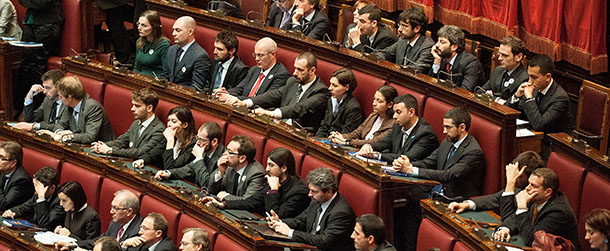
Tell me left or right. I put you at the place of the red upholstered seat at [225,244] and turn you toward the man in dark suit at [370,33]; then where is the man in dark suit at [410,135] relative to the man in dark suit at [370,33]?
right

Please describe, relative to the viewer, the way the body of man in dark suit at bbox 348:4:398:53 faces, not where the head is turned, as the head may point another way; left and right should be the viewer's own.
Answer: facing the viewer and to the left of the viewer

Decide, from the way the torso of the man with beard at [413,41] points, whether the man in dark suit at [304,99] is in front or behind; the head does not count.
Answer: in front

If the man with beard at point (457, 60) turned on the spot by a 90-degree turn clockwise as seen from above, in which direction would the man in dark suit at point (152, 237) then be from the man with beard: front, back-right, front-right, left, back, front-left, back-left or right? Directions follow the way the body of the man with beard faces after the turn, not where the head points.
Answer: left

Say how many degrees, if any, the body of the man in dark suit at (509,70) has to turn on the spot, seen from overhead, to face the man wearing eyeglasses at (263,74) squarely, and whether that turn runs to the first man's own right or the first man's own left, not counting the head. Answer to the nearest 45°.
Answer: approximately 45° to the first man's own right

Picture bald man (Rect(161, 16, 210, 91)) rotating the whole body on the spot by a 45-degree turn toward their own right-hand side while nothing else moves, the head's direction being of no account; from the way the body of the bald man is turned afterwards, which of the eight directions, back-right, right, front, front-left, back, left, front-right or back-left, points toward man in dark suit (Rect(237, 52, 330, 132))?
back-left

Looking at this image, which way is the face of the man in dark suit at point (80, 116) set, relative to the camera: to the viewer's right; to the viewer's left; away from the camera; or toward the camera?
to the viewer's left

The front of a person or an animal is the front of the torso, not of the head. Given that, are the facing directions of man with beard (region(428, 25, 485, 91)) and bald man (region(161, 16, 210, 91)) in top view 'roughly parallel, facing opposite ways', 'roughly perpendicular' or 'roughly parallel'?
roughly parallel

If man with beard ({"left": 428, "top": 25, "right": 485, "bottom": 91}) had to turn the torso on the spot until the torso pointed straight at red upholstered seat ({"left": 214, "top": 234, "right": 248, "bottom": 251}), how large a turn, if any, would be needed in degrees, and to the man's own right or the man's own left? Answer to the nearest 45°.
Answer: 0° — they already face it

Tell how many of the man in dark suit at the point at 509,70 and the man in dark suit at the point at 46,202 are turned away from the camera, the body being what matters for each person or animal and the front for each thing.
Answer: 0

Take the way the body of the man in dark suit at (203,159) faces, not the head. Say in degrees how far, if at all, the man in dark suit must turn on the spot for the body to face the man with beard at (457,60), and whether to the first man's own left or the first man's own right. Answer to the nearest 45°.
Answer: approximately 135° to the first man's own left

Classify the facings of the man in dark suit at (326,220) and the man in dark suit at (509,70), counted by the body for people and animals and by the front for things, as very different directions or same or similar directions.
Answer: same or similar directions

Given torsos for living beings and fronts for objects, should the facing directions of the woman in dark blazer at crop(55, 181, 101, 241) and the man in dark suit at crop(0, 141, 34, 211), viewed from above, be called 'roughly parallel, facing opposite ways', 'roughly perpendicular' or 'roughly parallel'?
roughly parallel
